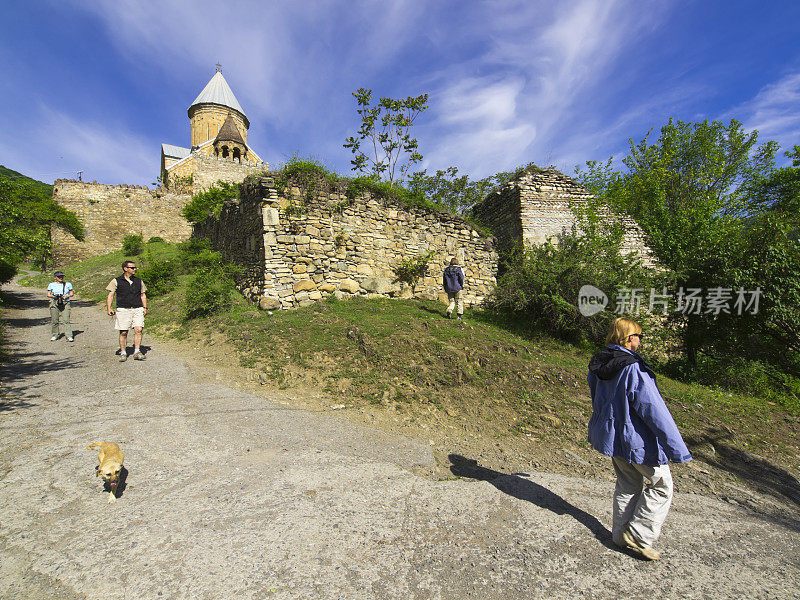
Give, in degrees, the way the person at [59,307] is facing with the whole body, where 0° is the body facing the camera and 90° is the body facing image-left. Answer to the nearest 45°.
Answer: approximately 0°

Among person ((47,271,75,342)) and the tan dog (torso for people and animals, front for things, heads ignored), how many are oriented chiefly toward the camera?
2

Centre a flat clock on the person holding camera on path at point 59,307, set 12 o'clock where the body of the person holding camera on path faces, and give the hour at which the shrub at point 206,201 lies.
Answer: The shrub is roughly at 7 o'clock from the person holding camera on path.

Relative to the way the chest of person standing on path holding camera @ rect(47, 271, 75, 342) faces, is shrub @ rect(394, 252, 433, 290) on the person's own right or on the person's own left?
on the person's own left

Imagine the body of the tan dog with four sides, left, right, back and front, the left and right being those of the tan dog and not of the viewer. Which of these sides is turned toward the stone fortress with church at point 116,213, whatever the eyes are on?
back

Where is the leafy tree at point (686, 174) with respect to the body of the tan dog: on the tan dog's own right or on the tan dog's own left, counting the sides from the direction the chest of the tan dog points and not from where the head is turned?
on the tan dog's own left

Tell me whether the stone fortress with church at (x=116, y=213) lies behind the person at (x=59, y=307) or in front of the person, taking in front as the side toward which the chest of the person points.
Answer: behind

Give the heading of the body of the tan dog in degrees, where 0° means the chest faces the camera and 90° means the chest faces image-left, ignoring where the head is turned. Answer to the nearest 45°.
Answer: approximately 0°

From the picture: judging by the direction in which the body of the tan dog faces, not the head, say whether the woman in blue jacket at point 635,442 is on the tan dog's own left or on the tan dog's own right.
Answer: on the tan dog's own left
